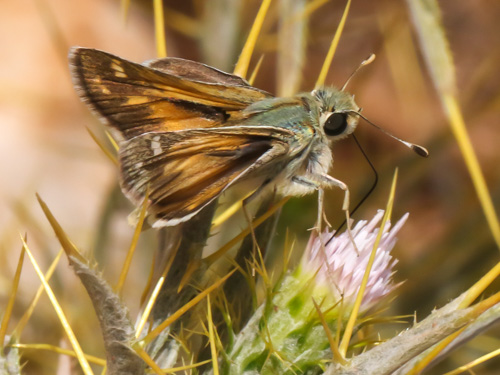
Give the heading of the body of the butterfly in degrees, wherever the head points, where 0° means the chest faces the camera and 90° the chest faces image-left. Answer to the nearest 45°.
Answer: approximately 270°
